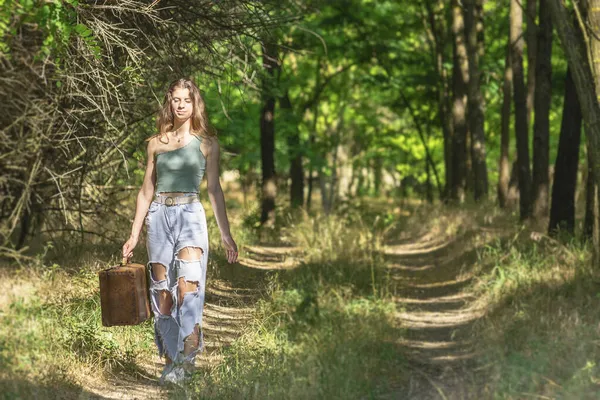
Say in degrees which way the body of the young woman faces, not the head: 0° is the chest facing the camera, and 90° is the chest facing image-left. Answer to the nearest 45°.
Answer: approximately 0°

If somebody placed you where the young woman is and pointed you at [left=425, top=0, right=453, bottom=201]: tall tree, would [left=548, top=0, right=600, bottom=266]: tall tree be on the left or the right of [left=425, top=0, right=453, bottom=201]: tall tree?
right

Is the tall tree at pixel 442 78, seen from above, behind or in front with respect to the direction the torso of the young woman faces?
behind

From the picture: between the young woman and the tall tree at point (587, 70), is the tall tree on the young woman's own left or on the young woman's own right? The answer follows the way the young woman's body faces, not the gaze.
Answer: on the young woman's own left
